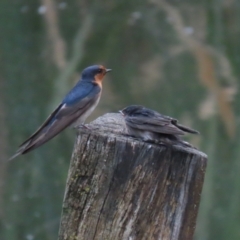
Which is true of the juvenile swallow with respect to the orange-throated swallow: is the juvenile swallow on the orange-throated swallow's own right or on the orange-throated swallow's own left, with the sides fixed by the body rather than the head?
on the orange-throated swallow's own right

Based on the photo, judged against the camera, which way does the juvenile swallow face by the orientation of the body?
to the viewer's left

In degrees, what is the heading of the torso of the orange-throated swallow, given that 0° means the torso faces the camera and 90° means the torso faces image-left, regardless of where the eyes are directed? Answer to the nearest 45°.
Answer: approximately 270°

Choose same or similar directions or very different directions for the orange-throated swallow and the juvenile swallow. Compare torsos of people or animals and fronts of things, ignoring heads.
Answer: very different directions

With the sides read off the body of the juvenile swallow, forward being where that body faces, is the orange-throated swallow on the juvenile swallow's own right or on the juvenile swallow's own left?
on the juvenile swallow's own right

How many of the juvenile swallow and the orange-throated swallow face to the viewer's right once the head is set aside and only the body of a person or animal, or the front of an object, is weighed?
1
